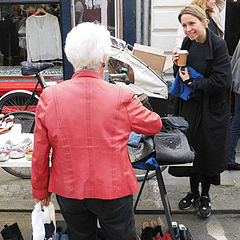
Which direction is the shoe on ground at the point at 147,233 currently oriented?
toward the camera

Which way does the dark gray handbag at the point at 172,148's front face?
toward the camera

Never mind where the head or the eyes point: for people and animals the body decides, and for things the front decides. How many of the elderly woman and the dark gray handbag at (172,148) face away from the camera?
1

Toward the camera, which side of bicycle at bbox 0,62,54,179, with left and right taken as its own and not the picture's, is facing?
right

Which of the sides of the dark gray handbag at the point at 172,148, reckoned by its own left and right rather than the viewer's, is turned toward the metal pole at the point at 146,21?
back

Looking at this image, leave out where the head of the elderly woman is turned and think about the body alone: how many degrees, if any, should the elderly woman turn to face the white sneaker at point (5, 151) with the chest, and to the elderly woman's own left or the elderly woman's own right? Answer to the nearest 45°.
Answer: approximately 45° to the elderly woman's own left

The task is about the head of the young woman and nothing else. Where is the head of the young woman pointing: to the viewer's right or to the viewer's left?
to the viewer's left

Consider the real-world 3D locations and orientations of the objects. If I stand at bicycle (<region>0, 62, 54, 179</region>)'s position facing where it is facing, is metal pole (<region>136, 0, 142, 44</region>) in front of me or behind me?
in front

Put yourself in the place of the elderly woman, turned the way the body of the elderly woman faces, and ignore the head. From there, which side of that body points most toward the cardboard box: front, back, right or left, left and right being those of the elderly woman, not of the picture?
front

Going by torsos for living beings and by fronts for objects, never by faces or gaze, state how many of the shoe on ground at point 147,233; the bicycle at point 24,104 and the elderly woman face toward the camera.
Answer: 1

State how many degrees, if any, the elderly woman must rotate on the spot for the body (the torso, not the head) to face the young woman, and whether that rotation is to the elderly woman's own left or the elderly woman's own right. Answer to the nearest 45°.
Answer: approximately 45° to the elderly woman's own right

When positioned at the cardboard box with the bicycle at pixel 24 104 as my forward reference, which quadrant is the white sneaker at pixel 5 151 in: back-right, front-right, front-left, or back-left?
front-left

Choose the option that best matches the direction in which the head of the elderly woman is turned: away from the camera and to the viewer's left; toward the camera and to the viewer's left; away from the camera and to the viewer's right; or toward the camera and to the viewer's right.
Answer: away from the camera and to the viewer's right

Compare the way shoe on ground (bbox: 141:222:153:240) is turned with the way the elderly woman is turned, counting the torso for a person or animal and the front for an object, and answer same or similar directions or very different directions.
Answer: very different directions

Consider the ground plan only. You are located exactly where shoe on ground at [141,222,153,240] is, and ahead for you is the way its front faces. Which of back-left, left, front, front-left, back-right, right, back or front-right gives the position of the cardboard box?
back

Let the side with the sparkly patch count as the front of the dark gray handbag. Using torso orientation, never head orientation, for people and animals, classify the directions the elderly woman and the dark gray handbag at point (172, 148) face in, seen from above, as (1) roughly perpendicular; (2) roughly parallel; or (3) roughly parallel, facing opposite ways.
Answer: roughly parallel, facing opposite ways

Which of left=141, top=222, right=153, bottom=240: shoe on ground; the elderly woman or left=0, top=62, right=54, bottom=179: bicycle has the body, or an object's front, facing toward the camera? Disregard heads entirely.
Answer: the shoe on ground
